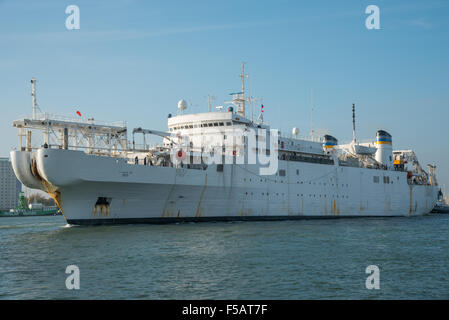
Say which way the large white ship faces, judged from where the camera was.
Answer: facing the viewer and to the left of the viewer
